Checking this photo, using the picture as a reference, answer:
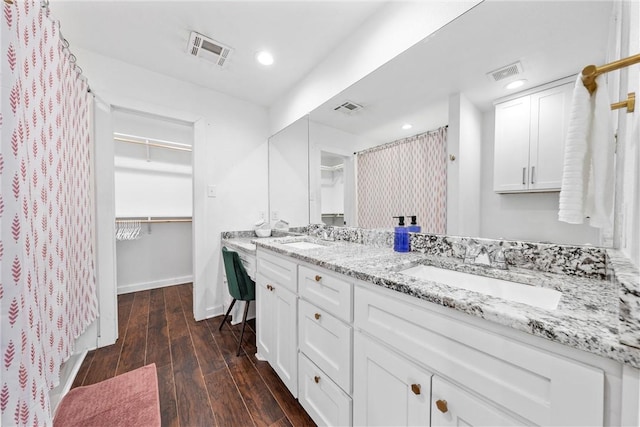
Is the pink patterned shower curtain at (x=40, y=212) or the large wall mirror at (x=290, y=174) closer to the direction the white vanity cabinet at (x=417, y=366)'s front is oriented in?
the pink patterned shower curtain

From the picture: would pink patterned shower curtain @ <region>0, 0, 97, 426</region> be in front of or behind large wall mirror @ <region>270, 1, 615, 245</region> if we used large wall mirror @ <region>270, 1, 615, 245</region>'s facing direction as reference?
in front

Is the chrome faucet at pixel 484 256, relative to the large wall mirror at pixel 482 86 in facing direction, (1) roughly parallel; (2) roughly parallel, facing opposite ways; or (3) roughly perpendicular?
roughly parallel

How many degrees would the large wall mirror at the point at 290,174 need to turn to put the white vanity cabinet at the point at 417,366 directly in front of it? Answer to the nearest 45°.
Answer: approximately 45° to its left
